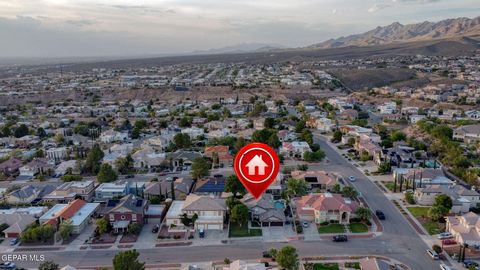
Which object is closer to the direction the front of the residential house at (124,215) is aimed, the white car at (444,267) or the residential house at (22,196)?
the white car

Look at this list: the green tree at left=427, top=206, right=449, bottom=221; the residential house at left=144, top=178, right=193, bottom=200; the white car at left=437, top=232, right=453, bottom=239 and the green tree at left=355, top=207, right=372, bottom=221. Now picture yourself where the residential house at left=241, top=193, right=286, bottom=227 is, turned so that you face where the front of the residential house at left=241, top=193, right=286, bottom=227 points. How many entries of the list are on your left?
3

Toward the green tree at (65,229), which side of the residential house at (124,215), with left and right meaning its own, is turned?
right

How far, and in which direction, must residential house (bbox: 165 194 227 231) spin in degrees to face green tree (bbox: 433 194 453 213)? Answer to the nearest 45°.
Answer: approximately 90° to its left

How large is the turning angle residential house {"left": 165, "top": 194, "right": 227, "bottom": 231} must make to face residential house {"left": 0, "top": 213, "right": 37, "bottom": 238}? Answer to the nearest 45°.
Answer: approximately 90° to its right

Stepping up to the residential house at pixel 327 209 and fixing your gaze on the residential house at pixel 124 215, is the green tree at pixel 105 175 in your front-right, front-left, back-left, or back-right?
front-right

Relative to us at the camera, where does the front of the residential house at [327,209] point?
facing the viewer

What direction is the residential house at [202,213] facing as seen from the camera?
toward the camera

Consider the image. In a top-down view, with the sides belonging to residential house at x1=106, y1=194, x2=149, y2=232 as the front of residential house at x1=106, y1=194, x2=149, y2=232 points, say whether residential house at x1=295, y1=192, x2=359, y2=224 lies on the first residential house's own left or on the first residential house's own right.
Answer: on the first residential house's own left

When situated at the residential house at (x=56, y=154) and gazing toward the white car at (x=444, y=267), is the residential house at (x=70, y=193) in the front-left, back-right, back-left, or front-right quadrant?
front-right

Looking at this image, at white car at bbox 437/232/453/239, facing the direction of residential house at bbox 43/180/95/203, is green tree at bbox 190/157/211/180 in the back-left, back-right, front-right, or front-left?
front-right

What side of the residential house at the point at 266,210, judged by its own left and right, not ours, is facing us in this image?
front

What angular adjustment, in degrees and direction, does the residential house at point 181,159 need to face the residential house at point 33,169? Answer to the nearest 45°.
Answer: approximately 90° to its right
